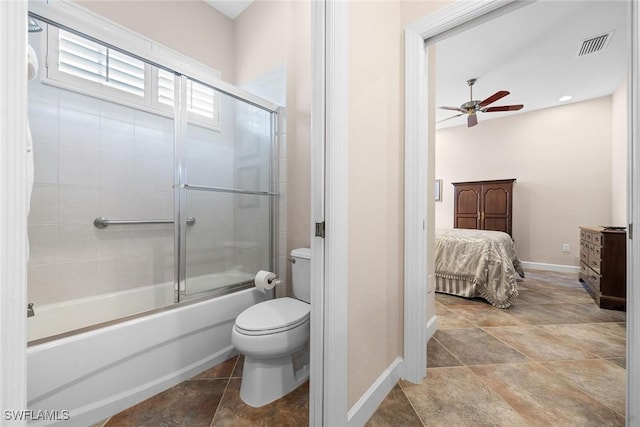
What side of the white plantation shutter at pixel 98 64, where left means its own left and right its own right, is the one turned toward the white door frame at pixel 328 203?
front

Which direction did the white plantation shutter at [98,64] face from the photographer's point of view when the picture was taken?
facing the viewer and to the right of the viewer

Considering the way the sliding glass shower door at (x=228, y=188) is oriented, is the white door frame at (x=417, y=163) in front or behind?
in front

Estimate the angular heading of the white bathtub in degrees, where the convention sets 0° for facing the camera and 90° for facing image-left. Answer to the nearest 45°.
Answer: approximately 315°

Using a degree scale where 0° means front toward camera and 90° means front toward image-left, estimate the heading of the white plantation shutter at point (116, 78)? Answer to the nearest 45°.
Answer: approximately 315°

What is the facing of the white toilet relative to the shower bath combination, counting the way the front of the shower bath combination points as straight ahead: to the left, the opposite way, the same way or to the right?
to the right

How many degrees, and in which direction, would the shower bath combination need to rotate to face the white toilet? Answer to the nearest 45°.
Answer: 0° — it already faces it

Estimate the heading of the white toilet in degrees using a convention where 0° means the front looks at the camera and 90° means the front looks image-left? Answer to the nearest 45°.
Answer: approximately 45°

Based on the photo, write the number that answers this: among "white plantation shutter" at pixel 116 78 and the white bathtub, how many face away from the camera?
0

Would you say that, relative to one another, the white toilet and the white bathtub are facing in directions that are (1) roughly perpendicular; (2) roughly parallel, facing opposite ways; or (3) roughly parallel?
roughly perpendicular

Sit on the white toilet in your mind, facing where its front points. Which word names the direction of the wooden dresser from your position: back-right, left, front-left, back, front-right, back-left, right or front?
back-left
